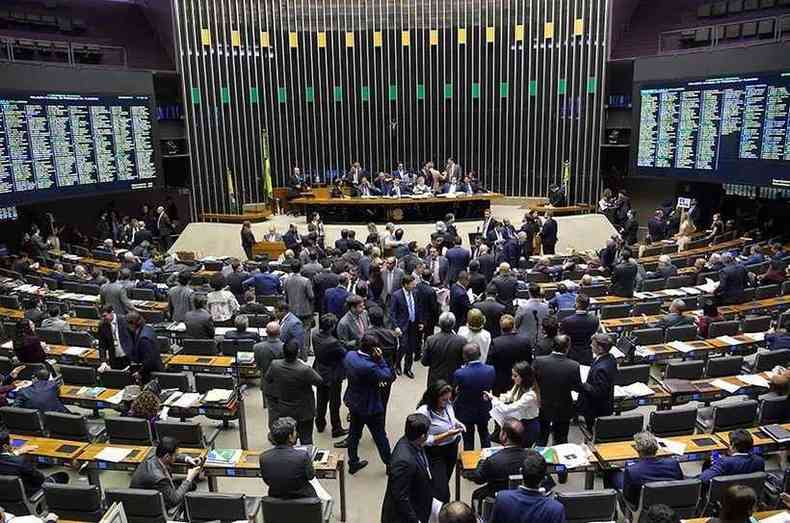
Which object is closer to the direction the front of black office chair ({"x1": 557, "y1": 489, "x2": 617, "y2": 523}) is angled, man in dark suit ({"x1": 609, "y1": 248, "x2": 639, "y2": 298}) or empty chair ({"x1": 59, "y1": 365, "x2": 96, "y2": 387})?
the man in dark suit

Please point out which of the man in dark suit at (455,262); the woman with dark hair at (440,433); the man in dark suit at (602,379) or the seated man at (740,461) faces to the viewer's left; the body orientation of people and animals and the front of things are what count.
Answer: the man in dark suit at (602,379)

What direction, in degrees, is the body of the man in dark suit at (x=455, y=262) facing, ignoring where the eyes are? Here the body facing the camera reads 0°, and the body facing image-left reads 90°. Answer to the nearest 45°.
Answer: approximately 180°

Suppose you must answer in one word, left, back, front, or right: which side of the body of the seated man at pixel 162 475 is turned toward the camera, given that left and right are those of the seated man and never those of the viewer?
right

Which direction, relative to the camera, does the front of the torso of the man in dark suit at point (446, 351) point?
away from the camera

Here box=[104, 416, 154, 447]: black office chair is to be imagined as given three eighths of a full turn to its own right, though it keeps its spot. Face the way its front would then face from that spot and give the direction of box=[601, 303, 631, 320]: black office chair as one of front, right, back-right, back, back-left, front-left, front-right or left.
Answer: front-left

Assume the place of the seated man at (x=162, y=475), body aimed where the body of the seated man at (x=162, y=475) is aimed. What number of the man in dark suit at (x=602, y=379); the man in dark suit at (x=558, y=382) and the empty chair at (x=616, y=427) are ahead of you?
3
